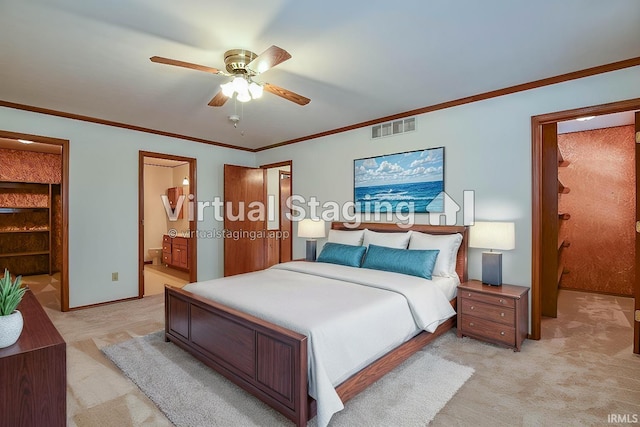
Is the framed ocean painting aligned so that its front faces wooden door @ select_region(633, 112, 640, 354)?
no

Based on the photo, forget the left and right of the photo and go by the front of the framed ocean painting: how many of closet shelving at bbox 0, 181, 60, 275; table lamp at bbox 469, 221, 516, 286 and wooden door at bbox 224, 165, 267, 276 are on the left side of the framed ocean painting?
1

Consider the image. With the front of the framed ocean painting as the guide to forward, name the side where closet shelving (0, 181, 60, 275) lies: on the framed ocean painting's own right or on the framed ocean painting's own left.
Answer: on the framed ocean painting's own right

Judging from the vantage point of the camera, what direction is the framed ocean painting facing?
facing the viewer and to the left of the viewer

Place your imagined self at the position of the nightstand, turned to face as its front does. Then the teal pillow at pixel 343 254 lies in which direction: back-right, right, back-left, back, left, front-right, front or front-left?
front-right

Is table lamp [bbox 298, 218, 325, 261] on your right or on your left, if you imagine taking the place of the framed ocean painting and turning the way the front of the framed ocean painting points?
on your right

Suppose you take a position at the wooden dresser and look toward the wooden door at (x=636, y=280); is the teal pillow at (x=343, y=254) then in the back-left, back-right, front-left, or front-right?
front-left

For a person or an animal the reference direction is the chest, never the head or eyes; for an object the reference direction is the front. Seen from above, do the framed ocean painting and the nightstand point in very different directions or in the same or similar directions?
same or similar directions

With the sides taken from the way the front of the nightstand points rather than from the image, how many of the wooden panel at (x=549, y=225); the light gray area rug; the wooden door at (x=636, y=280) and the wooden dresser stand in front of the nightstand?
2

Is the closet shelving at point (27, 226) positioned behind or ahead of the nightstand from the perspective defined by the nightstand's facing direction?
ahead

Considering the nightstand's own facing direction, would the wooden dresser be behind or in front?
in front

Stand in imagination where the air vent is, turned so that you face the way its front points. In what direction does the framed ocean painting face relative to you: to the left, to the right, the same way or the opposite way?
the same way
